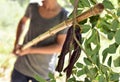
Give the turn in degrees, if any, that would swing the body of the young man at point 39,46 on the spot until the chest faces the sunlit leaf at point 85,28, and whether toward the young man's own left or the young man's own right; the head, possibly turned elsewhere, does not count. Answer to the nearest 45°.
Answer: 0° — they already face it

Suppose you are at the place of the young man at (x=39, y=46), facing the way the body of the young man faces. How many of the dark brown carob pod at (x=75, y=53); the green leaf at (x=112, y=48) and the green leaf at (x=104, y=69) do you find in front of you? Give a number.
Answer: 3

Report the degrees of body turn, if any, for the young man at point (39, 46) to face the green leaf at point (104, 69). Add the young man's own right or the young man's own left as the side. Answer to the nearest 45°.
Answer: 0° — they already face it

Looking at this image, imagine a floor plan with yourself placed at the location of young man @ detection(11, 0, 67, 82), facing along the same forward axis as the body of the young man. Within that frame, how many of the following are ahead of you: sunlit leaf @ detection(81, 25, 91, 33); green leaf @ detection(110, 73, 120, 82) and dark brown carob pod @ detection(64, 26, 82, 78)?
3

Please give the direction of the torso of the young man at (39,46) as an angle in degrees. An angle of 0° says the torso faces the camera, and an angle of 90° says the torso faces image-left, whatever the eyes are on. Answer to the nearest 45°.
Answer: approximately 0°

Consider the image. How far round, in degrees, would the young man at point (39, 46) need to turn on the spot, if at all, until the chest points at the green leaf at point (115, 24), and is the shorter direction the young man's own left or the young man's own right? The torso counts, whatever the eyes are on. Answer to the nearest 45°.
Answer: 0° — they already face it
